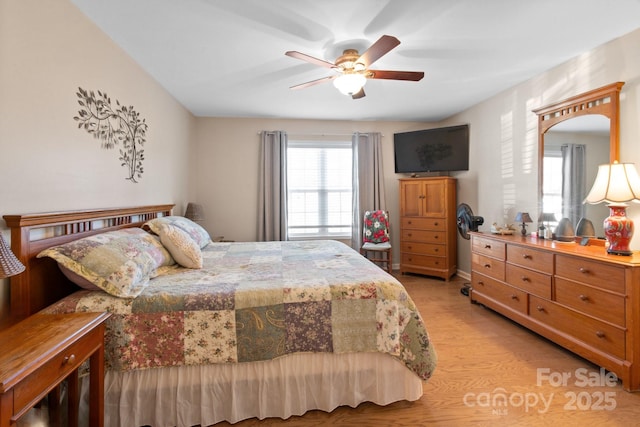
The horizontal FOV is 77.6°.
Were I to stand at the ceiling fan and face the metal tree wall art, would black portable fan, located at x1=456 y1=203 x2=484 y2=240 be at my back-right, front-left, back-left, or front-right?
back-right

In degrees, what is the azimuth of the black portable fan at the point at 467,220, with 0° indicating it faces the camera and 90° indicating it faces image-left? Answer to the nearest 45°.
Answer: approximately 45°

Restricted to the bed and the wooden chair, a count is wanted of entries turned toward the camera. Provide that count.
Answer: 1

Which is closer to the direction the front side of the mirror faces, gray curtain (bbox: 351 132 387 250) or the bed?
the bed

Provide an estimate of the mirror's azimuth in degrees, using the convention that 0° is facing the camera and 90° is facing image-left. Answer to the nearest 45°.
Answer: approximately 45°

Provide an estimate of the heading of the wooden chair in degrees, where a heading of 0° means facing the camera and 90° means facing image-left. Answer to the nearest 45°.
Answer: approximately 0°
